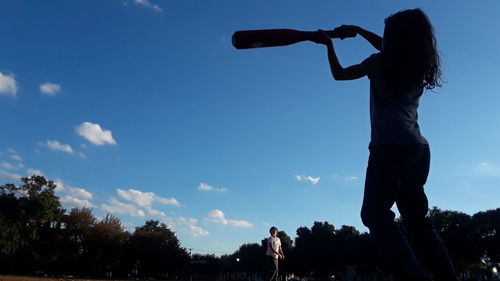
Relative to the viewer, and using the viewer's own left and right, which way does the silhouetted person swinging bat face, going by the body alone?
facing away from the viewer and to the left of the viewer

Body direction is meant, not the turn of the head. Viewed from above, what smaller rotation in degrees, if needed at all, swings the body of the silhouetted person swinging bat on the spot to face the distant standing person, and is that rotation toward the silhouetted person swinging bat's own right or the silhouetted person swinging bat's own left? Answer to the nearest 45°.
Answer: approximately 45° to the silhouetted person swinging bat's own right
